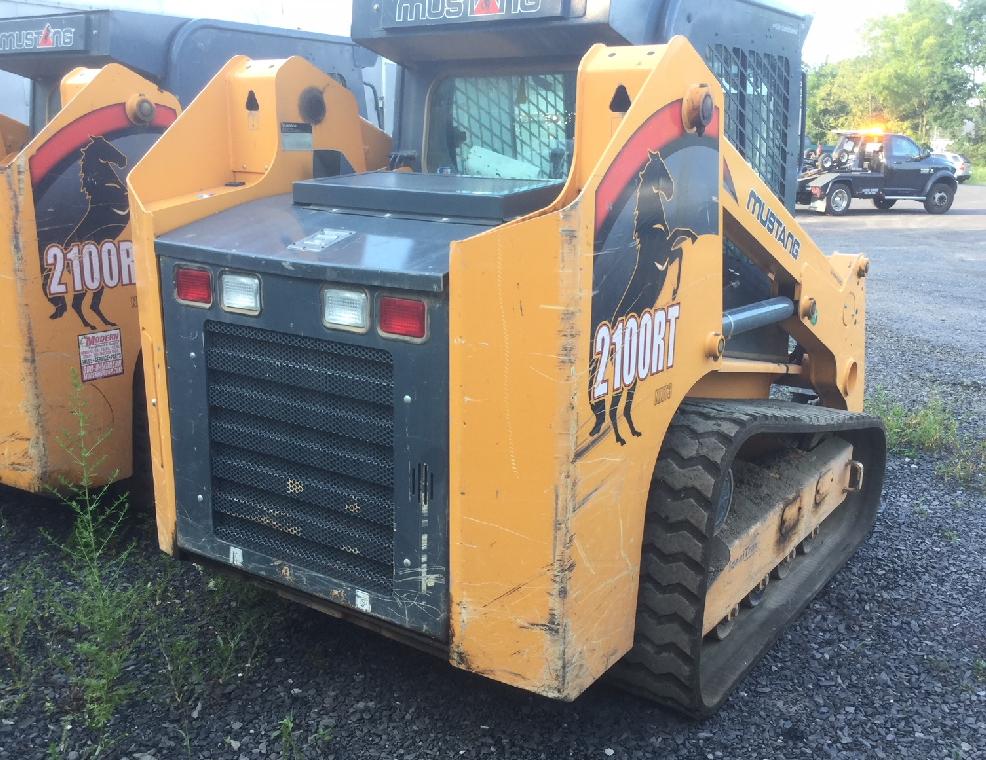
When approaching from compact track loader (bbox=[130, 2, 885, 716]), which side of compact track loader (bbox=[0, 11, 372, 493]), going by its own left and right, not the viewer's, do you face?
right

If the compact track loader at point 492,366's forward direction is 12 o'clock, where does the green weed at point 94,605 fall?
The green weed is roughly at 8 o'clock from the compact track loader.

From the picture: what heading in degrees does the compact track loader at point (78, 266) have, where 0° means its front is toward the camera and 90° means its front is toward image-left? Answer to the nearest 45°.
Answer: approximately 225°

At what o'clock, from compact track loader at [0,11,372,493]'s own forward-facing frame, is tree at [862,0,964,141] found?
The tree is roughly at 12 o'clock from the compact track loader.

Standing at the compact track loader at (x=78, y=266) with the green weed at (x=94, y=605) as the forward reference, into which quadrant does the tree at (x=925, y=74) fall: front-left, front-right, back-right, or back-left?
back-left

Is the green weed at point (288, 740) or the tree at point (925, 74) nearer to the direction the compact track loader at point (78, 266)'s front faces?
the tree

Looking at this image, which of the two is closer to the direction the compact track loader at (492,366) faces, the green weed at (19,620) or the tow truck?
the tow truck

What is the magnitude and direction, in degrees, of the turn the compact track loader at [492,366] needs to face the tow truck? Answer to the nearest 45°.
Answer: approximately 45° to its left

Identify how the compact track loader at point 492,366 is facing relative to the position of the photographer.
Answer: facing away from the viewer and to the right of the viewer
